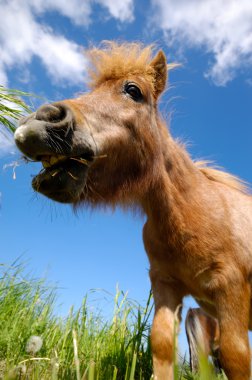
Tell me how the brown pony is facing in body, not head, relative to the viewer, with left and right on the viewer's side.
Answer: facing the viewer and to the left of the viewer
